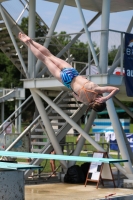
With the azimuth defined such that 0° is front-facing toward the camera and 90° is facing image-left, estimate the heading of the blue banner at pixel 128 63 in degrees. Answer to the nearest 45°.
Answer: approximately 0°
